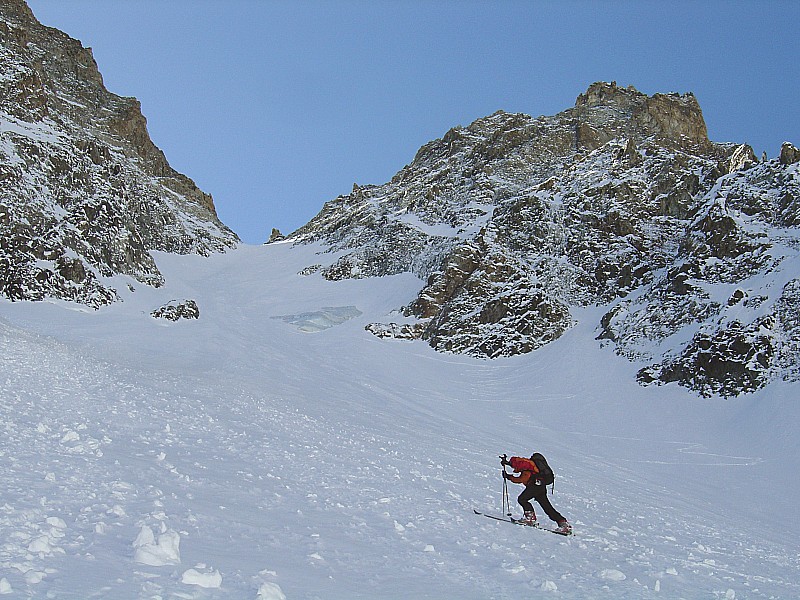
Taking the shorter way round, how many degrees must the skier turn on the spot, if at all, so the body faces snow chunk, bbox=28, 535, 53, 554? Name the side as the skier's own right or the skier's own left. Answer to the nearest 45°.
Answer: approximately 45° to the skier's own left

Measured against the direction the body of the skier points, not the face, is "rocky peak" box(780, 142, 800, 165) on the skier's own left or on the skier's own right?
on the skier's own right

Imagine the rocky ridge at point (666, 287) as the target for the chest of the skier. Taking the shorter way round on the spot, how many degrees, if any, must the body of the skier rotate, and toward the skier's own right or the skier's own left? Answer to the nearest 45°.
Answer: approximately 90° to the skier's own right

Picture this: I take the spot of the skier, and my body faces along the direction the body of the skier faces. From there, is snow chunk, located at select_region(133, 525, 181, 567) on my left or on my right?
on my left

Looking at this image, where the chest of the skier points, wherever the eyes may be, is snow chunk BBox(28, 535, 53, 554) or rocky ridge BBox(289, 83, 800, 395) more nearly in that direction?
the snow chunk

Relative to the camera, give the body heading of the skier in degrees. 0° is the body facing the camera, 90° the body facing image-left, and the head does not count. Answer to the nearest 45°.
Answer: approximately 90°

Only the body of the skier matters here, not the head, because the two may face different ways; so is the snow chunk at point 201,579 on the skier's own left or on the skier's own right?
on the skier's own left
